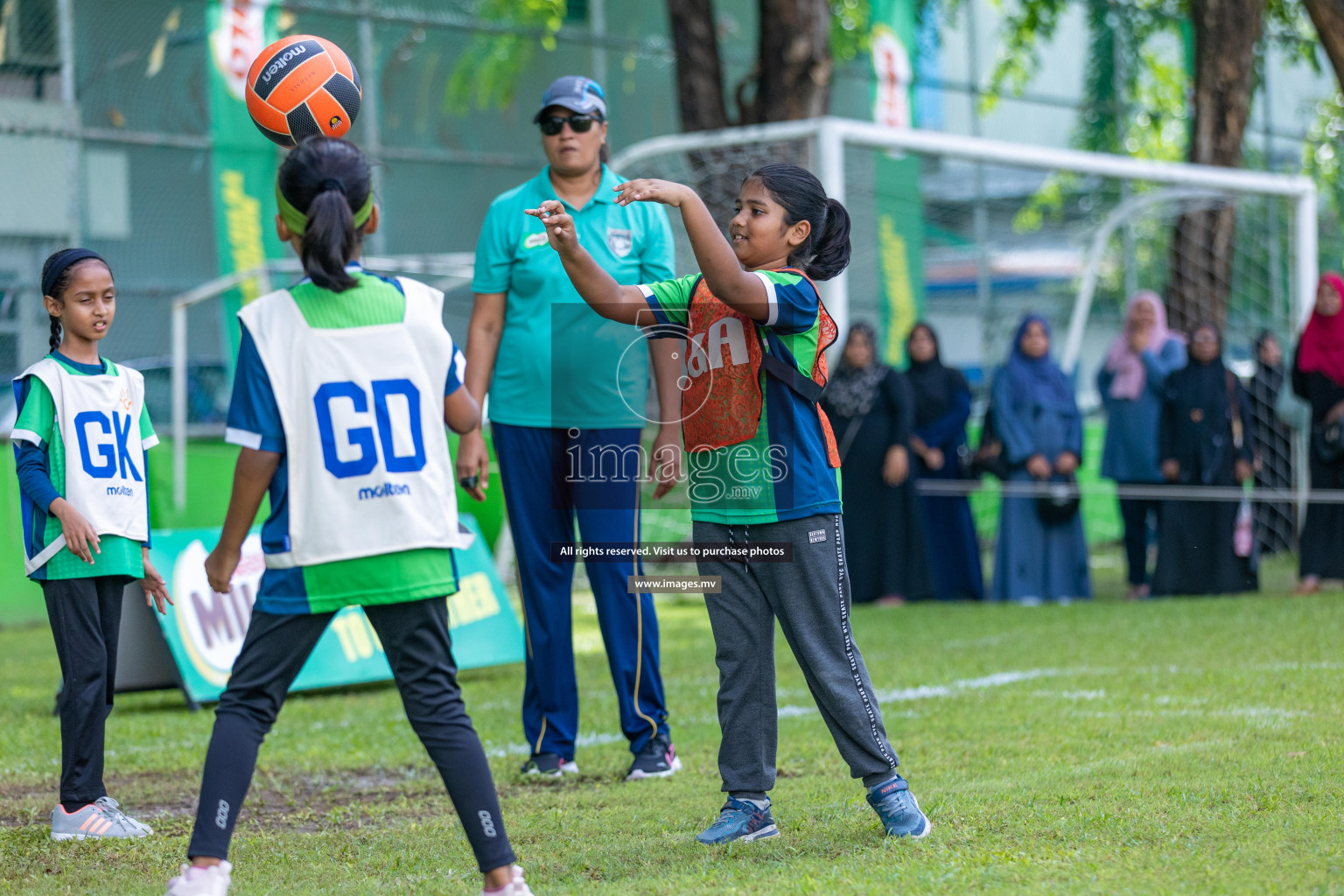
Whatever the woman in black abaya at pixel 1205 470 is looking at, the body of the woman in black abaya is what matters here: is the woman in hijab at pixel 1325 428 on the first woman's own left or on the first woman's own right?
on the first woman's own left

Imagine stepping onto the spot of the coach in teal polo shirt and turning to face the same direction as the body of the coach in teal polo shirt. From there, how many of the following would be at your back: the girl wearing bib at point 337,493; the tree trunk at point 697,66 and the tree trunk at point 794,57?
2

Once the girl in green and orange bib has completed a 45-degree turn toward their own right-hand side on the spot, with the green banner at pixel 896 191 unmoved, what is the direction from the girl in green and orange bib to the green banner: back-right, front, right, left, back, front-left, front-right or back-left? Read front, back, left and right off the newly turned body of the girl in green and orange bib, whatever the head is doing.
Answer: right

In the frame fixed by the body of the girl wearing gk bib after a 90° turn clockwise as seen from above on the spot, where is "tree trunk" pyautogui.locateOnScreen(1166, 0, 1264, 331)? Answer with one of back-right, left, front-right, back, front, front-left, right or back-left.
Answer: back

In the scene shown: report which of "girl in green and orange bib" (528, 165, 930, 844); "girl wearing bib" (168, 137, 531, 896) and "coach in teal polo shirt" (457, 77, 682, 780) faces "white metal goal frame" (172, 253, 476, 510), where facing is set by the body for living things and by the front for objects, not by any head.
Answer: the girl wearing bib

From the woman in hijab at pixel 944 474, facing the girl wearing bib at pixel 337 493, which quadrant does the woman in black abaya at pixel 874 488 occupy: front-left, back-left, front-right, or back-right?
front-right

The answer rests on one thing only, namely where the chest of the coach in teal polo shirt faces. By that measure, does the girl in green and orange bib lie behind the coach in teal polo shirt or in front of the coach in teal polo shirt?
in front

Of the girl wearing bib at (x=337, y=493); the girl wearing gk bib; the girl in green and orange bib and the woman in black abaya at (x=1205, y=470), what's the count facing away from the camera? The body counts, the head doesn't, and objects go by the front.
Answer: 1

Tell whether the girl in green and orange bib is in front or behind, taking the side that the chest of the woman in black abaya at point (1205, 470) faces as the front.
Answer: in front

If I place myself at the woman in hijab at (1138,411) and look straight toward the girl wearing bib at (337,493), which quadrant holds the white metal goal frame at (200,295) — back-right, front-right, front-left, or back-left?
front-right

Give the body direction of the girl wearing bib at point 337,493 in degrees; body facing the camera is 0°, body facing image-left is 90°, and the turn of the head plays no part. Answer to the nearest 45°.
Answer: approximately 180°

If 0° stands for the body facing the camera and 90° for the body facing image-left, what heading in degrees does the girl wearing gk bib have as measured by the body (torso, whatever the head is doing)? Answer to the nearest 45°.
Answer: approximately 315°

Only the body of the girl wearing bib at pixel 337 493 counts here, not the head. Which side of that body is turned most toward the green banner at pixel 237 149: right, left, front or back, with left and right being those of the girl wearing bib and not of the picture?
front

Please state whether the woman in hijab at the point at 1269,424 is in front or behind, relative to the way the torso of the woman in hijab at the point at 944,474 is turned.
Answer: behind
